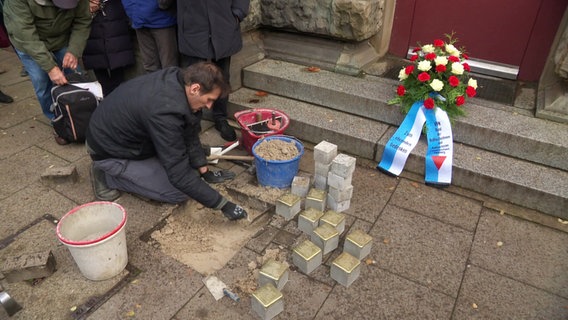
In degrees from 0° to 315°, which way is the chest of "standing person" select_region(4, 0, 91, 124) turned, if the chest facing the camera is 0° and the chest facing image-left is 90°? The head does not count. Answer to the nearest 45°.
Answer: approximately 315°

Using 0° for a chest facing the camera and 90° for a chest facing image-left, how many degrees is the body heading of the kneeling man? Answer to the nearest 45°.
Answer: approximately 270°

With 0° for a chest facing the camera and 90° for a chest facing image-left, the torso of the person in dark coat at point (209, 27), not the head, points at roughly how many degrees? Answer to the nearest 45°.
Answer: approximately 0°

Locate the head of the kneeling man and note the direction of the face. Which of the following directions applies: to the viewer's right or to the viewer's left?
to the viewer's right

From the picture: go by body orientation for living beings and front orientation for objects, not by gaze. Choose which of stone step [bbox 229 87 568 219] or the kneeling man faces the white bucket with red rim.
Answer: the stone step

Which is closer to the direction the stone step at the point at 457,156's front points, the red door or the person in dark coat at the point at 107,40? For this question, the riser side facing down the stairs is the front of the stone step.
the person in dark coat

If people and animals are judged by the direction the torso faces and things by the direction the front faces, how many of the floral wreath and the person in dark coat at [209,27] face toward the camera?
2

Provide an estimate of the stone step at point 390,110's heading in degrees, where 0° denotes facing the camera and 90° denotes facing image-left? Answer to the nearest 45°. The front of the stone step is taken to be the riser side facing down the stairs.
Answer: approximately 45°

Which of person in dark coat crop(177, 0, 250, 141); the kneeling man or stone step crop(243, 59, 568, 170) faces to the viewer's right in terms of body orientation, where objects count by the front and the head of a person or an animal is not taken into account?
the kneeling man

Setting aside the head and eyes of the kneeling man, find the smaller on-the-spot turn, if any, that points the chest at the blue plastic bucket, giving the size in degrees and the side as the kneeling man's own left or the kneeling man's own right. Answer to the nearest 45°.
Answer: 0° — they already face it

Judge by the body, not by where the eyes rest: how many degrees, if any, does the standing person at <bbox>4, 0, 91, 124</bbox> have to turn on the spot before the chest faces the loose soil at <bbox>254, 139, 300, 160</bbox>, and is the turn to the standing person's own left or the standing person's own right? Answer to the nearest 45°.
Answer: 0° — they already face it

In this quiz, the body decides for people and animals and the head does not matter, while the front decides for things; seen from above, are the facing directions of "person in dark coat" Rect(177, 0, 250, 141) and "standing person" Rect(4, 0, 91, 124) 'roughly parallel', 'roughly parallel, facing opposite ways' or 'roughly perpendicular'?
roughly perpendicular
